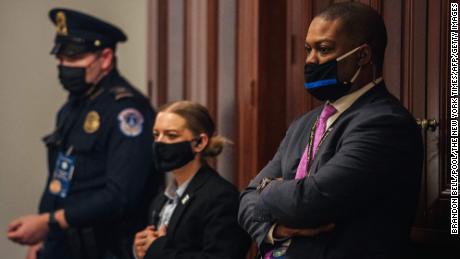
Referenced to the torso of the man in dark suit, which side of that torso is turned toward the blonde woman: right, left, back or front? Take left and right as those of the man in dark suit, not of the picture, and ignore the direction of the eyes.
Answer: right

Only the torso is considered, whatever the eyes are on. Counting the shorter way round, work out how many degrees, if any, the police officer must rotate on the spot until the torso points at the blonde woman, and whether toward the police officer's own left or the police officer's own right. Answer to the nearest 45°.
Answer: approximately 45° to the police officer's own left

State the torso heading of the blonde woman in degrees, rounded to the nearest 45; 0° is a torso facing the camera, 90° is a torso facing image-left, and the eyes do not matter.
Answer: approximately 45°

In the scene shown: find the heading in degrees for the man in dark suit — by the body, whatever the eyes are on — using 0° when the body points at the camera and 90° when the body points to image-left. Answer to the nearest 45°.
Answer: approximately 45°

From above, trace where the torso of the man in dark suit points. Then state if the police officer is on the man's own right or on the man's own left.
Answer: on the man's own right
